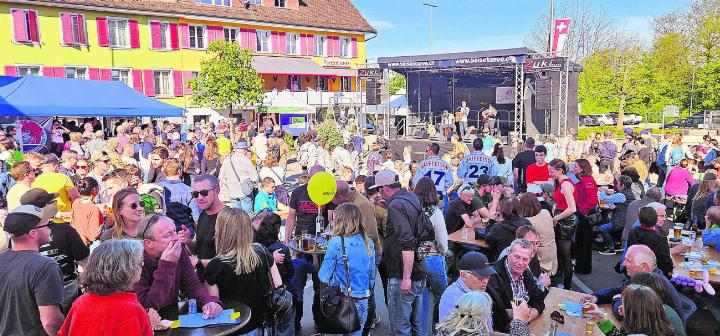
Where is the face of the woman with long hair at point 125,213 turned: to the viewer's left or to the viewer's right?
to the viewer's right

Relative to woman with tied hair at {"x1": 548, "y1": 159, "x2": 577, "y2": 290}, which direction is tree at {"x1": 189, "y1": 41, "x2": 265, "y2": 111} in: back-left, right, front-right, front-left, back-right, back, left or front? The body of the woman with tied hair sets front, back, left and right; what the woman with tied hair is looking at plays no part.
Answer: front-right

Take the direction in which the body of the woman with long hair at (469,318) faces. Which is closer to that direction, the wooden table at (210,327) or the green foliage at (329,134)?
the green foliage

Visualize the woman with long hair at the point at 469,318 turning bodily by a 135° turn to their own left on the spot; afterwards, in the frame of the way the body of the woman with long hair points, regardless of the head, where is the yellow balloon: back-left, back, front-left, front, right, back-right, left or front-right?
front-right

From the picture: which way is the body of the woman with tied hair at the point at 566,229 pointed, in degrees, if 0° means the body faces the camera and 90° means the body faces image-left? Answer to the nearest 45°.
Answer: approximately 90°

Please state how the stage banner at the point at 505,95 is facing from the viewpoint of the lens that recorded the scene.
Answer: facing the viewer

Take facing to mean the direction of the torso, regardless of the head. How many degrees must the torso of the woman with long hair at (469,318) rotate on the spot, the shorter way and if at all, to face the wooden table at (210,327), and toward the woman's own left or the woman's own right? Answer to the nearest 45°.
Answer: approximately 135° to the woman's own left

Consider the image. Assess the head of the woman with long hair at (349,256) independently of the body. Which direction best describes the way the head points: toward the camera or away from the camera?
away from the camera

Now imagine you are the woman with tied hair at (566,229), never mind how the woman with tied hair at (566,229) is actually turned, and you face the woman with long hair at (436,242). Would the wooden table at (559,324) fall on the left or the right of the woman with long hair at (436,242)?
left

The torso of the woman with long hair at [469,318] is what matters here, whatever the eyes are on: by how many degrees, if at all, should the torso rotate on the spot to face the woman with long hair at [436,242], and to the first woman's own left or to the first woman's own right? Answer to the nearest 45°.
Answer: approximately 45° to the first woman's own left
